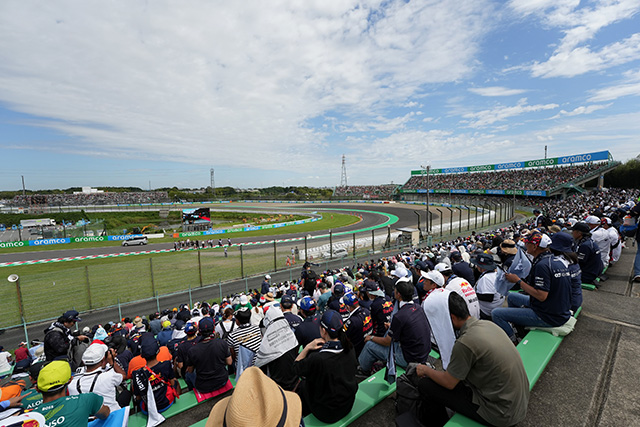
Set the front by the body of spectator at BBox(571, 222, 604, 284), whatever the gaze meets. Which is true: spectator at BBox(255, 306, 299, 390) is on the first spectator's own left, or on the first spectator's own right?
on the first spectator's own left

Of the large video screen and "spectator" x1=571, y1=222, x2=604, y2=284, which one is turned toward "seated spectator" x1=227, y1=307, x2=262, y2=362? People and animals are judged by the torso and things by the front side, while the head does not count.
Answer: the large video screen

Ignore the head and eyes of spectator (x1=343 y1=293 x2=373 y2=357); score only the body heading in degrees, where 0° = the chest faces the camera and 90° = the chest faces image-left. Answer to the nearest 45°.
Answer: approximately 135°

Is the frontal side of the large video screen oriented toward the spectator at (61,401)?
yes

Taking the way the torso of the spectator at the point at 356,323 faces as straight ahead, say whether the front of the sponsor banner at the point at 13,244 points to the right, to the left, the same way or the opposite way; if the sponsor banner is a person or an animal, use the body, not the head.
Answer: the opposite way

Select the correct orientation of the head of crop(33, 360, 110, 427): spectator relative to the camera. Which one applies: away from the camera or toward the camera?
away from the camera

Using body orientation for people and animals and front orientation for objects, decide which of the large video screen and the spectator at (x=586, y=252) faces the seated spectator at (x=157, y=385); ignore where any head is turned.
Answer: the large video screen

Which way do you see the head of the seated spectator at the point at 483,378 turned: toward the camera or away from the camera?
away from the camera

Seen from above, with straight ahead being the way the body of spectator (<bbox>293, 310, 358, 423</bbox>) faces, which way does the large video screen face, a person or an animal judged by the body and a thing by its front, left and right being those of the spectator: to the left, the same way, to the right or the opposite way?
the opposite way

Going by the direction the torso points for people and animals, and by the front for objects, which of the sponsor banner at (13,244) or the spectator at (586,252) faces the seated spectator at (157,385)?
the sponsor banner
